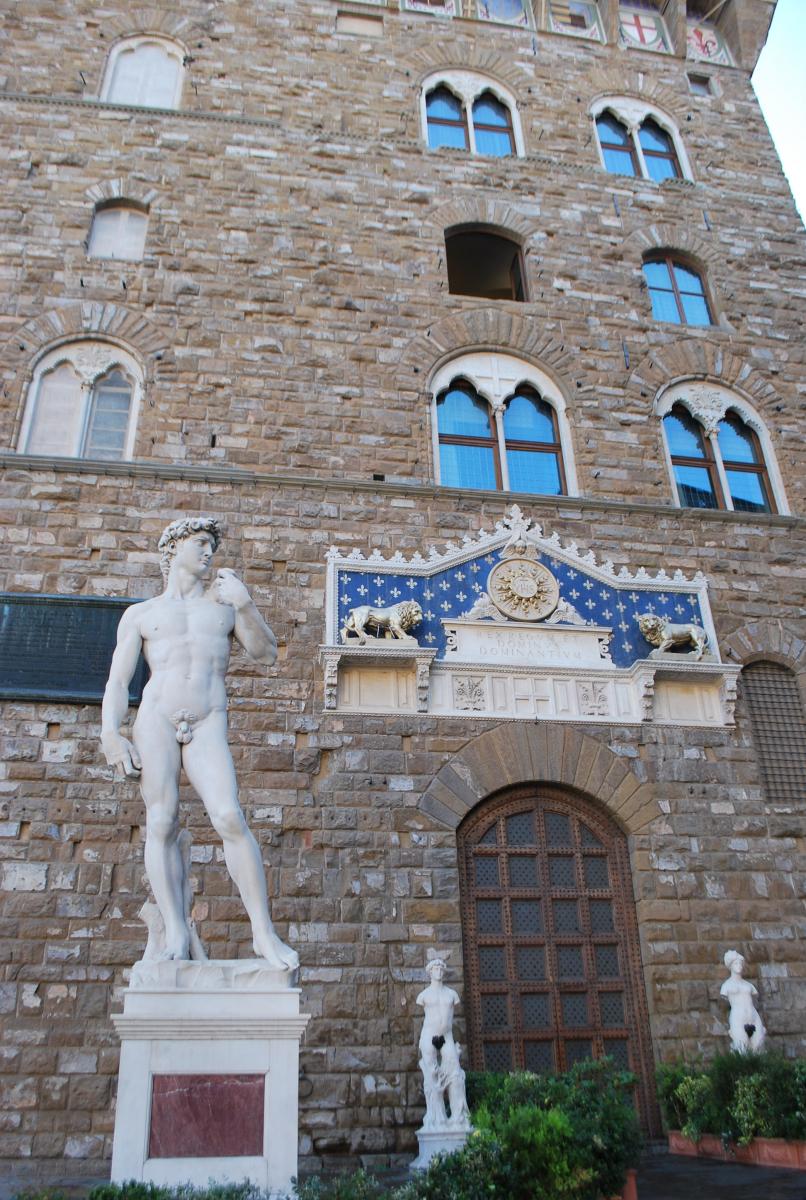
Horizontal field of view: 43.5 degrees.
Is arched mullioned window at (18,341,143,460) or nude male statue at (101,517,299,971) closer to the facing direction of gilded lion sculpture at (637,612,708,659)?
the arched mullioned window

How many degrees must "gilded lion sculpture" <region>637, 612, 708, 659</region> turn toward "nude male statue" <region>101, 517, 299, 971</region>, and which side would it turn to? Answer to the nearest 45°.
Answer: approximately 45° to its left

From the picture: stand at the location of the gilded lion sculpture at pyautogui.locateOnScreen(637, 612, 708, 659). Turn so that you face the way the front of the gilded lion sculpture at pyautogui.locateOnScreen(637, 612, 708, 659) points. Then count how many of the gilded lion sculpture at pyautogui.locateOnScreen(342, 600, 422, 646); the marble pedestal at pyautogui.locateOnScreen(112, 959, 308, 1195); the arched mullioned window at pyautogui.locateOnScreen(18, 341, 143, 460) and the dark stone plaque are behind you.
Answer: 0

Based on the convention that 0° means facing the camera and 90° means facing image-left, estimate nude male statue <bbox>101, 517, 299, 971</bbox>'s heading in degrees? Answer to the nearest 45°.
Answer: approximately 0°

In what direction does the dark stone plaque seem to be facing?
toward the camera

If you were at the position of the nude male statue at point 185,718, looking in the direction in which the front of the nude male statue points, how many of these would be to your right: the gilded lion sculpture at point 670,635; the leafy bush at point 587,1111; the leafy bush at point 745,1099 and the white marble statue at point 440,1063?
0

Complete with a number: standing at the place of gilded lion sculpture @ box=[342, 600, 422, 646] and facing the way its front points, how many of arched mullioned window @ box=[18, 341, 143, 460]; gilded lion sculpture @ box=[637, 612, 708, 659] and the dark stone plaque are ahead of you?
1

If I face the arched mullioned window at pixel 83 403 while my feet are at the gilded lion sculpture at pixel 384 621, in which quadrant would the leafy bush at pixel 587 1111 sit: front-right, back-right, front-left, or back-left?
back-left

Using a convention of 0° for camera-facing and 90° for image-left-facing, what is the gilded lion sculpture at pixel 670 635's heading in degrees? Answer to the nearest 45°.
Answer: approximately 90°

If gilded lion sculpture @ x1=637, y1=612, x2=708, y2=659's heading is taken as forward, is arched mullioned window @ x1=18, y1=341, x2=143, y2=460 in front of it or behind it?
in front

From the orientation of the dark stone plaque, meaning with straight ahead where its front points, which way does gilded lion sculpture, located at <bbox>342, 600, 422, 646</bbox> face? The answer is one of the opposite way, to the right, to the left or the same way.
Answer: to the left

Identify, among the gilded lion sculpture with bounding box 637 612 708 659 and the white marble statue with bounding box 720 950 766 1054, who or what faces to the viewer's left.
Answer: the gilded lion sculpture

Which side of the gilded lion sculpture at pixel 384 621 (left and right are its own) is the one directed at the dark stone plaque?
back

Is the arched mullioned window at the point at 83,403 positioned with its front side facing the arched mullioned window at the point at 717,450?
no

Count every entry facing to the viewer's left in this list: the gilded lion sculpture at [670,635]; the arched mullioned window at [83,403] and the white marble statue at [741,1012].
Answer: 1

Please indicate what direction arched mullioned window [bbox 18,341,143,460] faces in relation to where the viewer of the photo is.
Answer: facing the viewer

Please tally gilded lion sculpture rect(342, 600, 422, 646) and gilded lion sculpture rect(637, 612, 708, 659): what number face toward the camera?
0

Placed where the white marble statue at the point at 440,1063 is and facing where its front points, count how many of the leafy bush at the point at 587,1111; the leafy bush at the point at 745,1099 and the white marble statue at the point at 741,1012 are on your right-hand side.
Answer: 0
